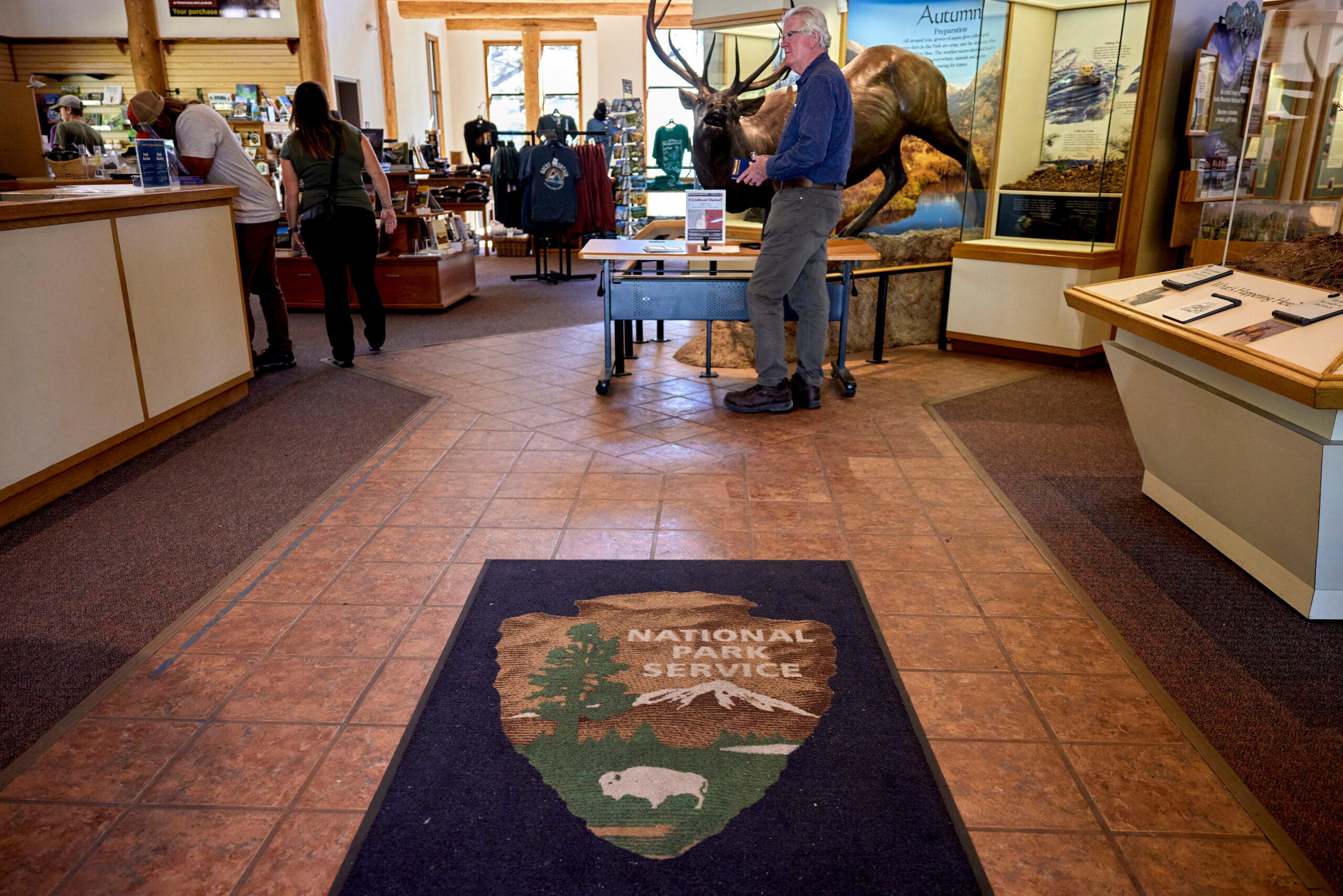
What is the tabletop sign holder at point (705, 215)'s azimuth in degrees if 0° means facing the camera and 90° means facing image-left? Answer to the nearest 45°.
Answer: approximately 0°

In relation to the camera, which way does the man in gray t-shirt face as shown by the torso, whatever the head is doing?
to the viewer's left

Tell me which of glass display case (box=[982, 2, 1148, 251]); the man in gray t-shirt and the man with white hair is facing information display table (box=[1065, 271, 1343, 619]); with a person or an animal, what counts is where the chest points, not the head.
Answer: the glass display case

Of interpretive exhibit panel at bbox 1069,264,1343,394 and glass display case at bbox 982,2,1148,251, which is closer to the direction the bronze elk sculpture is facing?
the interpretive exhibit panel

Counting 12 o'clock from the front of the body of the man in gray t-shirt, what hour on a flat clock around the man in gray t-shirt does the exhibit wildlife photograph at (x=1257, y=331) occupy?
The exhibit wildlife photograph is roughly at 8 o'clock from the man in gray t-shirt.

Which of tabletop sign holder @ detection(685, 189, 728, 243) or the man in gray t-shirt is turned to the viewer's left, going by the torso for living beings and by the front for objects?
the man in gray t-shirt

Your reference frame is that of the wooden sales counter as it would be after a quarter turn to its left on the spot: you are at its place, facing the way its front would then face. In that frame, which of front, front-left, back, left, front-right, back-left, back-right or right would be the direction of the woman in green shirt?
front

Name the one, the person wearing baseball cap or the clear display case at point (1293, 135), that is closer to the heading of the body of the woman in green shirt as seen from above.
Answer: the person wearing baseball cap

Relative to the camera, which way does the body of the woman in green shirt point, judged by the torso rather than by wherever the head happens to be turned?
away from the camera

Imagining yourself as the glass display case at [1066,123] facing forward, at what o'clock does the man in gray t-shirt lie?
The man in gray t-shirt is roughly at 2 o'clock from the glass display case.

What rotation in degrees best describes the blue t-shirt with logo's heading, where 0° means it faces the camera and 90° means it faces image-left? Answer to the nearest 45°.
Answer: approximately 0°

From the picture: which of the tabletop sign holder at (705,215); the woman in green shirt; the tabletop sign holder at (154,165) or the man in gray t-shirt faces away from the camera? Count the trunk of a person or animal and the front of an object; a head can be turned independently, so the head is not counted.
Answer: the woman in green shirt

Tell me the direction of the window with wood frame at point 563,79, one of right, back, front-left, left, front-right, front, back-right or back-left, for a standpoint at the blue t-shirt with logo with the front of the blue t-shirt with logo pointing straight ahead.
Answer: back

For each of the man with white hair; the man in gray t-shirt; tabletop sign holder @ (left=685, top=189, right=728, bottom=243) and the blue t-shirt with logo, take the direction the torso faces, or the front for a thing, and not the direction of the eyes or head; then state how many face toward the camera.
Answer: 2

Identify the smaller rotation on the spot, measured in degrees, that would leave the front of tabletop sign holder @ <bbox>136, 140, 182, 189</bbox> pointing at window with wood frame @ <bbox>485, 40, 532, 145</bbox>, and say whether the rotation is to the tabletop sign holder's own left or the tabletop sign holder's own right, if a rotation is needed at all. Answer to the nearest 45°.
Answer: approximately 90° to the tabletop sign holder's own left

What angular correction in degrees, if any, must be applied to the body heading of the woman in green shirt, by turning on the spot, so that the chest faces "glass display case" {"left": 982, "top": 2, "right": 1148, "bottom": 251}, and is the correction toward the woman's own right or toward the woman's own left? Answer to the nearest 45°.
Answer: approximately 90° to the woman's own right

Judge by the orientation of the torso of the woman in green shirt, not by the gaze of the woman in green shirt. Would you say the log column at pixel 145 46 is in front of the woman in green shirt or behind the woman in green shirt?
in front
